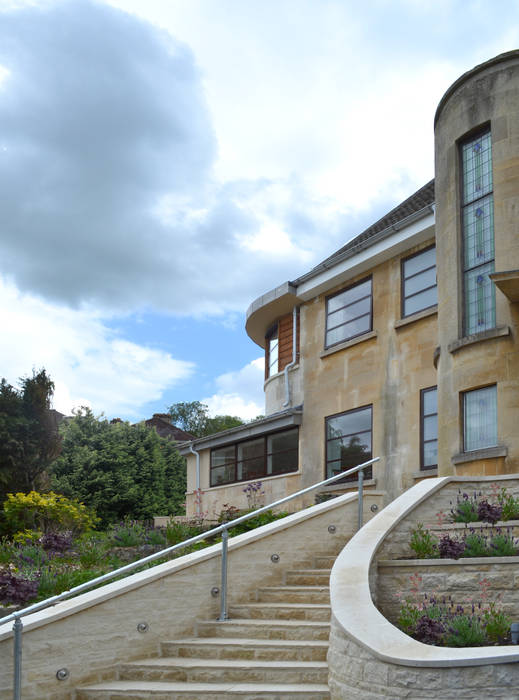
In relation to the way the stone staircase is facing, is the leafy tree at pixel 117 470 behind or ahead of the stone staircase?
behind

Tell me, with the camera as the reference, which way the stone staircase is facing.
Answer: facing the viewer

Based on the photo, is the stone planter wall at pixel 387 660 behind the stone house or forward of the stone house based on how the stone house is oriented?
forward

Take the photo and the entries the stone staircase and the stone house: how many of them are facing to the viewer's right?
0

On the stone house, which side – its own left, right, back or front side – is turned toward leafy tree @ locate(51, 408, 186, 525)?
right

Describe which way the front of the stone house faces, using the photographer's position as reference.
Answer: facing the viewer and to the left of the viewer

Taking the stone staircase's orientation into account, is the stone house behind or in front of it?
behind

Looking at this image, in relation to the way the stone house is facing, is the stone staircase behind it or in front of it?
in front

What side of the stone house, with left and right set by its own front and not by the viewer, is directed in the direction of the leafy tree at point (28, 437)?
right

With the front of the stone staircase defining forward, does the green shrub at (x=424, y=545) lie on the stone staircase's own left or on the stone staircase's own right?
on the stone staircase's own left
